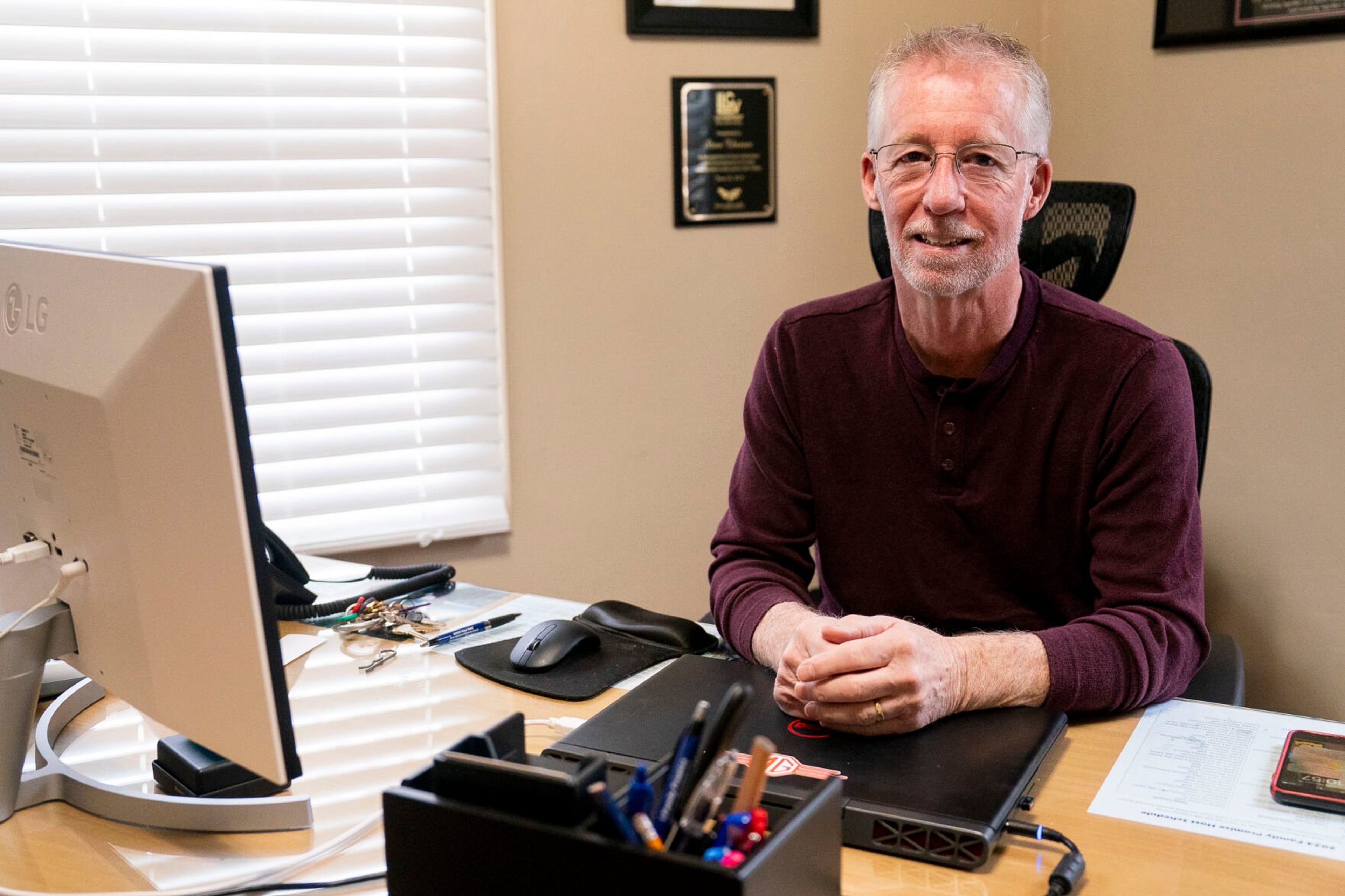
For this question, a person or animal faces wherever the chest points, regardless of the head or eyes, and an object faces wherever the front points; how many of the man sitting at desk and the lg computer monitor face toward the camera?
1

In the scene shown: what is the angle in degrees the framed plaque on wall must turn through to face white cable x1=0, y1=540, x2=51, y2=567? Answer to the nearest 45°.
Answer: approximately 45° to its right

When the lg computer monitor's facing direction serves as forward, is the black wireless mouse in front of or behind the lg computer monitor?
in front

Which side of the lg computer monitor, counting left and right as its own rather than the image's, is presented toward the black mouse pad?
front

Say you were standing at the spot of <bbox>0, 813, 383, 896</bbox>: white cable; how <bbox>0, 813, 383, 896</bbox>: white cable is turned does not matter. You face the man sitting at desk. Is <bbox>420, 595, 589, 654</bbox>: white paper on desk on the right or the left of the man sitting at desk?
left

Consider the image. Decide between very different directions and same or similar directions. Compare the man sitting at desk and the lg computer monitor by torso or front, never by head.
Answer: very different directions

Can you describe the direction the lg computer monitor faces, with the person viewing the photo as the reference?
facing away from the viewer and to the right of the viewer

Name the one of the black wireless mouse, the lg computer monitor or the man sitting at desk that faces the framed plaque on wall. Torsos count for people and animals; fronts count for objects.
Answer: the lg computer monitor

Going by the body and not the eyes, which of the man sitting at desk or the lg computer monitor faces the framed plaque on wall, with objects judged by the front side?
the lg computer monitor

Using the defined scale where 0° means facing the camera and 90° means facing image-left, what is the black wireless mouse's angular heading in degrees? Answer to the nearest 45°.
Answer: approximately 45°

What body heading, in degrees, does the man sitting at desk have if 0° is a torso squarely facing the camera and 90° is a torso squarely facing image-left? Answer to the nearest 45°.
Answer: approximately 0°

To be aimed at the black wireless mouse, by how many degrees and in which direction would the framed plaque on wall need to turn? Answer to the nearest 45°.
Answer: approximately 45° to its right

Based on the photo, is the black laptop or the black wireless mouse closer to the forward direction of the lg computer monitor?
the black wireless mouse

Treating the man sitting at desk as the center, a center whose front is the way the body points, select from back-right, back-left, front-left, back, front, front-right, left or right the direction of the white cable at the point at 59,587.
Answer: front-right
